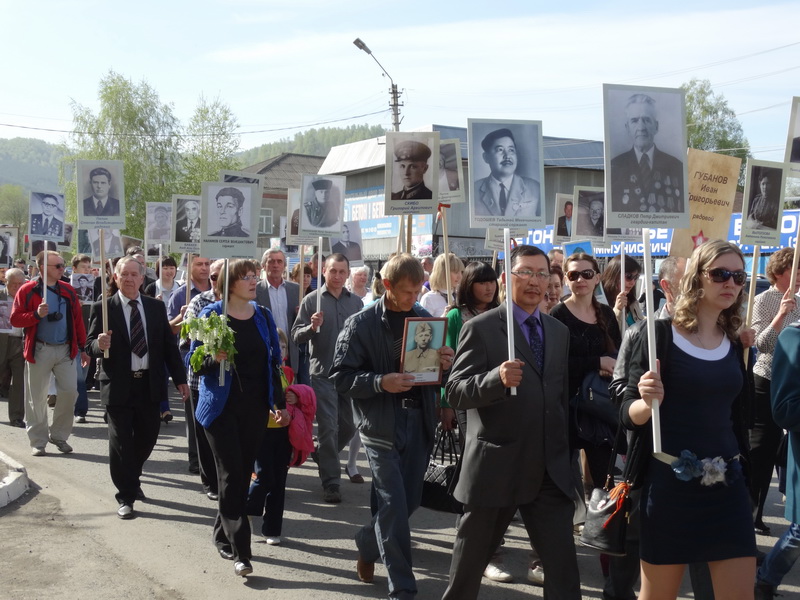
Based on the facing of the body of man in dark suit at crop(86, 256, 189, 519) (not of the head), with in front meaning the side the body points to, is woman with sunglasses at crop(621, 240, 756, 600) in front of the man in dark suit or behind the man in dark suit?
in front

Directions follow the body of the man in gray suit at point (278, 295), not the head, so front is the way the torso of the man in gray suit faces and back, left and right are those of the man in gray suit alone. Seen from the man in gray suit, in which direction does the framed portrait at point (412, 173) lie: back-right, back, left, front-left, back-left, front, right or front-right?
front-left

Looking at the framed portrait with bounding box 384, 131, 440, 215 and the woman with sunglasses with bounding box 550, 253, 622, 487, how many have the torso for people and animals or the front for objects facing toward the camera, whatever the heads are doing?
2

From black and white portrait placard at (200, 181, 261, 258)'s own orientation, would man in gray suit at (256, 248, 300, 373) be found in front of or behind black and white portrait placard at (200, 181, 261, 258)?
behind

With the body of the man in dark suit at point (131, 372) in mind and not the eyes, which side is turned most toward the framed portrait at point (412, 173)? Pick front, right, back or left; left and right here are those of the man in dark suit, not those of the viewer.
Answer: left

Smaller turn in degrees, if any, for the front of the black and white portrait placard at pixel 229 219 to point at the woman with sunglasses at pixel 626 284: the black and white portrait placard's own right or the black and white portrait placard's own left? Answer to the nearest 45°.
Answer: approximately 90° to the black and white portrait placard's own left

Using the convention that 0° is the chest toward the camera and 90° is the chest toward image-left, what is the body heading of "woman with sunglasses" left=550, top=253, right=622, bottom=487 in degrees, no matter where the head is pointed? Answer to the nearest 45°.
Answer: approximately 0°

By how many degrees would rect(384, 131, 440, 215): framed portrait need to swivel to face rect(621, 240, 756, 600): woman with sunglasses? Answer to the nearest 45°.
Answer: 0° — it already faces them
